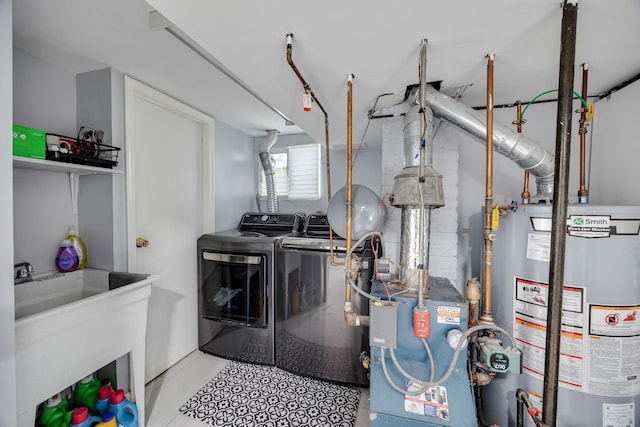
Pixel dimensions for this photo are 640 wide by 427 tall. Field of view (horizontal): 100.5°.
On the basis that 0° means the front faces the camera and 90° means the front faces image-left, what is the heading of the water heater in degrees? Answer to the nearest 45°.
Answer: approximately 0°

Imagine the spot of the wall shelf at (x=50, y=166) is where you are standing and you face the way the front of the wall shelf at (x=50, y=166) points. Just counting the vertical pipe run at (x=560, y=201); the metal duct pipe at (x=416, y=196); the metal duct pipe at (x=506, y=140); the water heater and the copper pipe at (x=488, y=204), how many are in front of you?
5

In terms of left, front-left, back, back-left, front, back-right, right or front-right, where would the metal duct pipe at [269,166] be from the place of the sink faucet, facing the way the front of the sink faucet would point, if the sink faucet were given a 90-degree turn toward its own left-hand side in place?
front-right

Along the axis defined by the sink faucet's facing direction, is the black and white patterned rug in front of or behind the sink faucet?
in front

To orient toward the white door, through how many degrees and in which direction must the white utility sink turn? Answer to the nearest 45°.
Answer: approximately 90° to its left

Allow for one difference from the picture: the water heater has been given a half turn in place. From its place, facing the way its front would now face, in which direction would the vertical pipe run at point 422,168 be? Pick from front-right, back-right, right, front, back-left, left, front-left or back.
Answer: back-left

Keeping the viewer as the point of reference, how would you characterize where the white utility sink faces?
facing the viewer and to the right of the viewer

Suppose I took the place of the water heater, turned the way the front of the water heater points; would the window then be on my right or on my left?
on my right

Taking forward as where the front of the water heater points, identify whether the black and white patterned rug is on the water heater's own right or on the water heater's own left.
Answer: on the water heater's own right

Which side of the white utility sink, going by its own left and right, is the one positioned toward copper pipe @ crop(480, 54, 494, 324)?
front

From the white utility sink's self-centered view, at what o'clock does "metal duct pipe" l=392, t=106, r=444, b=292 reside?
The metal duct pipe is roughly at 12 o'clock from the white utility sink.

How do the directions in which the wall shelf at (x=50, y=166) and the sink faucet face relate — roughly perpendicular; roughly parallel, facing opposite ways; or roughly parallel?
roughly parallel
